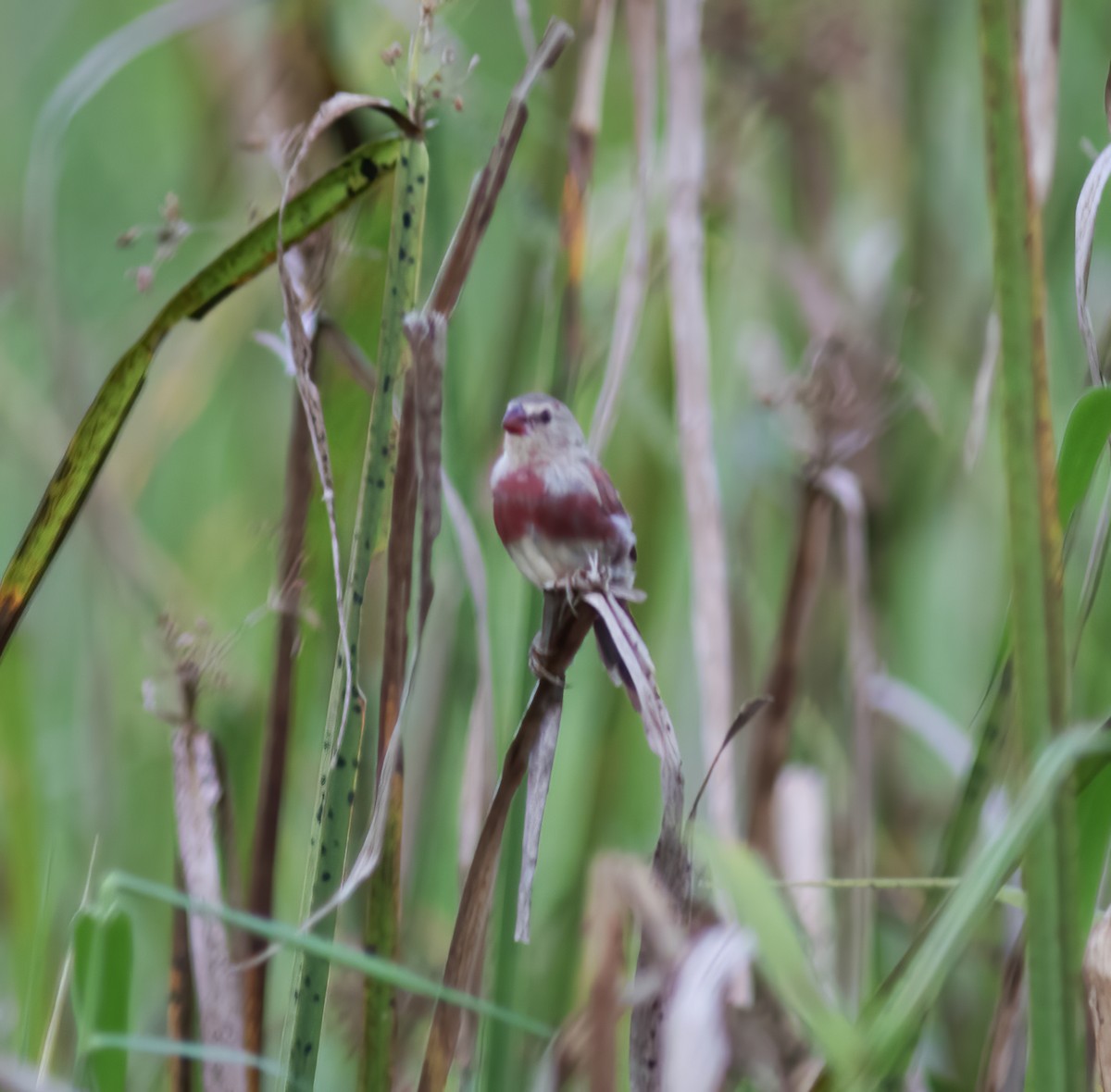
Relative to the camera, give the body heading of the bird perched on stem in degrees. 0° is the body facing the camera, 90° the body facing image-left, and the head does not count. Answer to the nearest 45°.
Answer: approximately 45°
